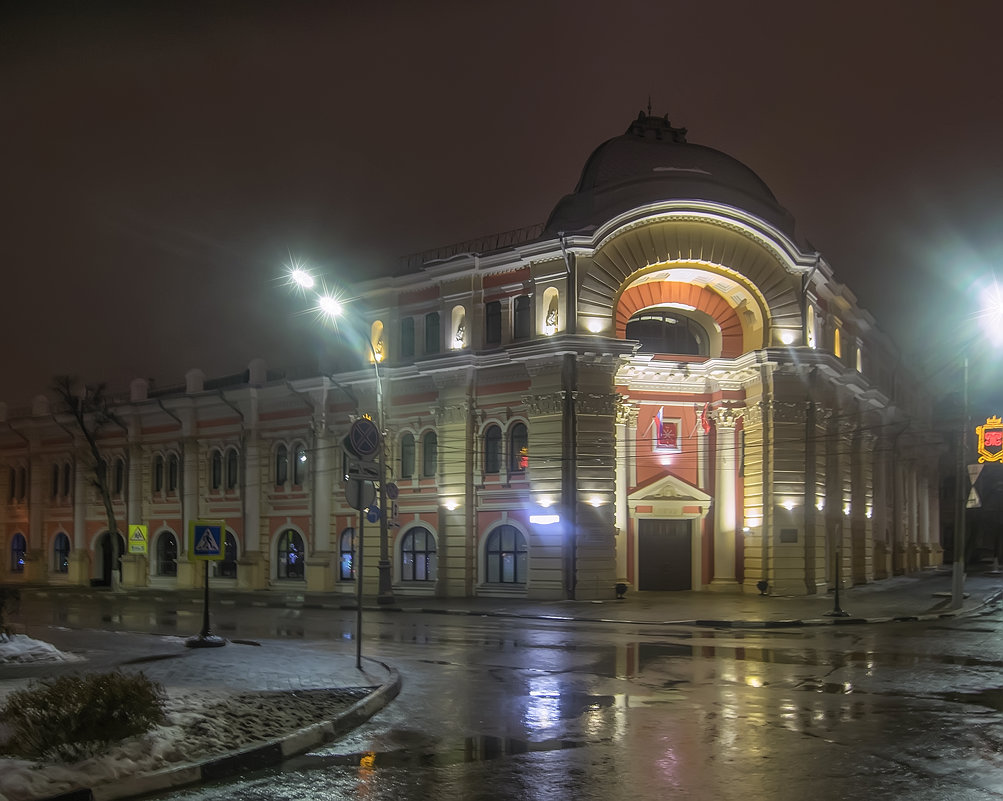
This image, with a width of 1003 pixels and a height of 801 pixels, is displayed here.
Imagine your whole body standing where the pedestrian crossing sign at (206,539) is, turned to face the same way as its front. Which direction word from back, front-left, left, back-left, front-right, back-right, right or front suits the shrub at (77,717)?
front

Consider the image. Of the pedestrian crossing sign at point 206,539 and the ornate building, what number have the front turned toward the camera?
2

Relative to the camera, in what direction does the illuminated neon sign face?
facing the viewer

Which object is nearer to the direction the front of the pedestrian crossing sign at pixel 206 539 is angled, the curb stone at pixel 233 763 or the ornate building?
the curb stone

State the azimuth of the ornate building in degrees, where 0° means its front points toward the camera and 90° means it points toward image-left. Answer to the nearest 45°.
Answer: approximately 0°

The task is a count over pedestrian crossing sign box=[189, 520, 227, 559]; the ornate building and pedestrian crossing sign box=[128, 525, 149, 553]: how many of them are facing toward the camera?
3

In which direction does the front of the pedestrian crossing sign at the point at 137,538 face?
toward the camera

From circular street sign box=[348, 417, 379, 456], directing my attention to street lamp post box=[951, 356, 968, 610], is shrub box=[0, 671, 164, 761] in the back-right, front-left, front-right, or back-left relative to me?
back-right
